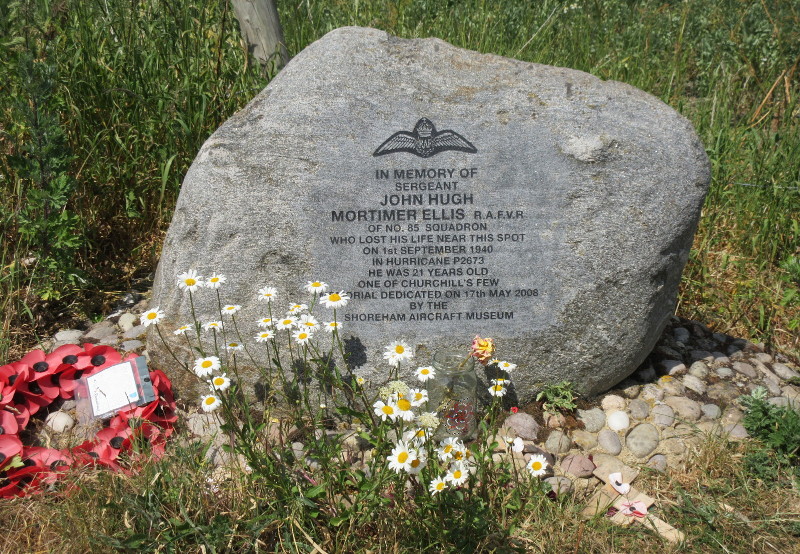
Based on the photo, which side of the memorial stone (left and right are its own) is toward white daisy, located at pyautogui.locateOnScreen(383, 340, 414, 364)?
front

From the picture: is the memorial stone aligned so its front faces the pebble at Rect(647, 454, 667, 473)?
no

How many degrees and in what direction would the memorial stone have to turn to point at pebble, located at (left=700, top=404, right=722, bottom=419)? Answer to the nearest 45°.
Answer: approximately 90° to its left

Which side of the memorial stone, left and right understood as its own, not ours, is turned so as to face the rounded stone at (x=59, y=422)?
right

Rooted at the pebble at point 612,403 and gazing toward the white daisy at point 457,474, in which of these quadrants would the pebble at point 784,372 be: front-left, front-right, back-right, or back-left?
back-left

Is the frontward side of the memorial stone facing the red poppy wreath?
no

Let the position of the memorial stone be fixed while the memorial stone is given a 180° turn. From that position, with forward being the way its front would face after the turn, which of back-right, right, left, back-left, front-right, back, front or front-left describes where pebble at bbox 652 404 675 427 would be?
right

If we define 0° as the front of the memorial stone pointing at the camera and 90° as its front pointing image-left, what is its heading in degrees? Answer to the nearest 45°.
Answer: approximately 0°

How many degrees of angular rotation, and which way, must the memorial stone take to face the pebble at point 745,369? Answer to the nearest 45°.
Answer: approximately 90° to its left

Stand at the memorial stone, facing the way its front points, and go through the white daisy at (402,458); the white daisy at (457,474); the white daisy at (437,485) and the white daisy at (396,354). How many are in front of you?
4

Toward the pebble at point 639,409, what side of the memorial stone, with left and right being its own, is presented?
left

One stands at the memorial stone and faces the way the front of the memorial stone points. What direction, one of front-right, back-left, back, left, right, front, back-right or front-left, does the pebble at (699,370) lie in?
left

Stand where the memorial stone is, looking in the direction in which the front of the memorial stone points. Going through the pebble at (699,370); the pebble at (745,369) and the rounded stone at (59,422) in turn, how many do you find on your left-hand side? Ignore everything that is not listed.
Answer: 2

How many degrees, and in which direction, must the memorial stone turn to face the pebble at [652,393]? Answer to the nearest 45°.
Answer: approximately 90° to its left

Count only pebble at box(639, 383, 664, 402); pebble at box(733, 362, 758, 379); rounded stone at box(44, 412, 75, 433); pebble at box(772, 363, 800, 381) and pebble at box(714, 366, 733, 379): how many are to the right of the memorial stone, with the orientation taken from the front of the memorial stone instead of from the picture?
1

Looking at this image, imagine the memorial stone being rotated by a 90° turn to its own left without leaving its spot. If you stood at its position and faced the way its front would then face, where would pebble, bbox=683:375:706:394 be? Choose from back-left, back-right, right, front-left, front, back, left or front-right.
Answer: front

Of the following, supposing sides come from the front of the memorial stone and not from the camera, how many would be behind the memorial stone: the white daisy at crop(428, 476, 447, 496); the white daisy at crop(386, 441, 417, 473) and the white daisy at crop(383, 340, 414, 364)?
0

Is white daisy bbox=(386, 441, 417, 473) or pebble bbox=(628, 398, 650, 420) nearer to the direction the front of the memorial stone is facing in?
the white daisy
